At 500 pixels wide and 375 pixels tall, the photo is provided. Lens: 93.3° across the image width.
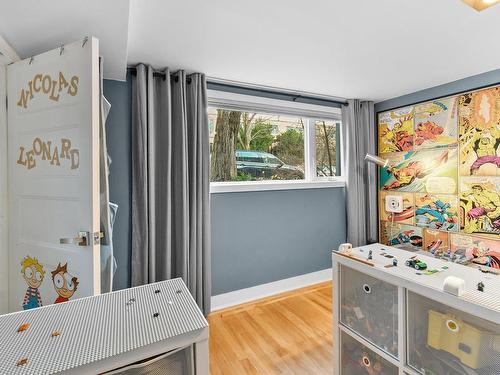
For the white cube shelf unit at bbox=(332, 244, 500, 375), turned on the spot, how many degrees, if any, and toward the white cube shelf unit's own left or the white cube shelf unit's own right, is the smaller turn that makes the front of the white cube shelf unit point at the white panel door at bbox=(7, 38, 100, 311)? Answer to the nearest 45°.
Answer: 0° — it already faces it

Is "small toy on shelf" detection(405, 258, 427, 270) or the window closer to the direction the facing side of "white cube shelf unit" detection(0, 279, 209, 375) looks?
the small toy on shelf

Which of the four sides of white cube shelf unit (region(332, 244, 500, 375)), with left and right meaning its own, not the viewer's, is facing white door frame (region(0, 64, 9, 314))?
front

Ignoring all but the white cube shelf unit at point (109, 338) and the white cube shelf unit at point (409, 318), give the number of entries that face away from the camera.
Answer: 0

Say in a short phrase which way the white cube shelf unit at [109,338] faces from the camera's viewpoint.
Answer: facing the viewer and to the right of the viewer

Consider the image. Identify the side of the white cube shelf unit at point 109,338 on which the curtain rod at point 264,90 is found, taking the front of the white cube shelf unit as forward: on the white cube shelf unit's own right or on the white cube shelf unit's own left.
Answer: on the white cube shelf unit's own left

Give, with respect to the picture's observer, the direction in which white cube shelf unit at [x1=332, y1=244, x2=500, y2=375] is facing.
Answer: facing the viewer and to the left of the viewer

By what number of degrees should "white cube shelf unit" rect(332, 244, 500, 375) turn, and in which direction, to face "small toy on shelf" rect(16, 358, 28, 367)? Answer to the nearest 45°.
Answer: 0° — it already faces it
